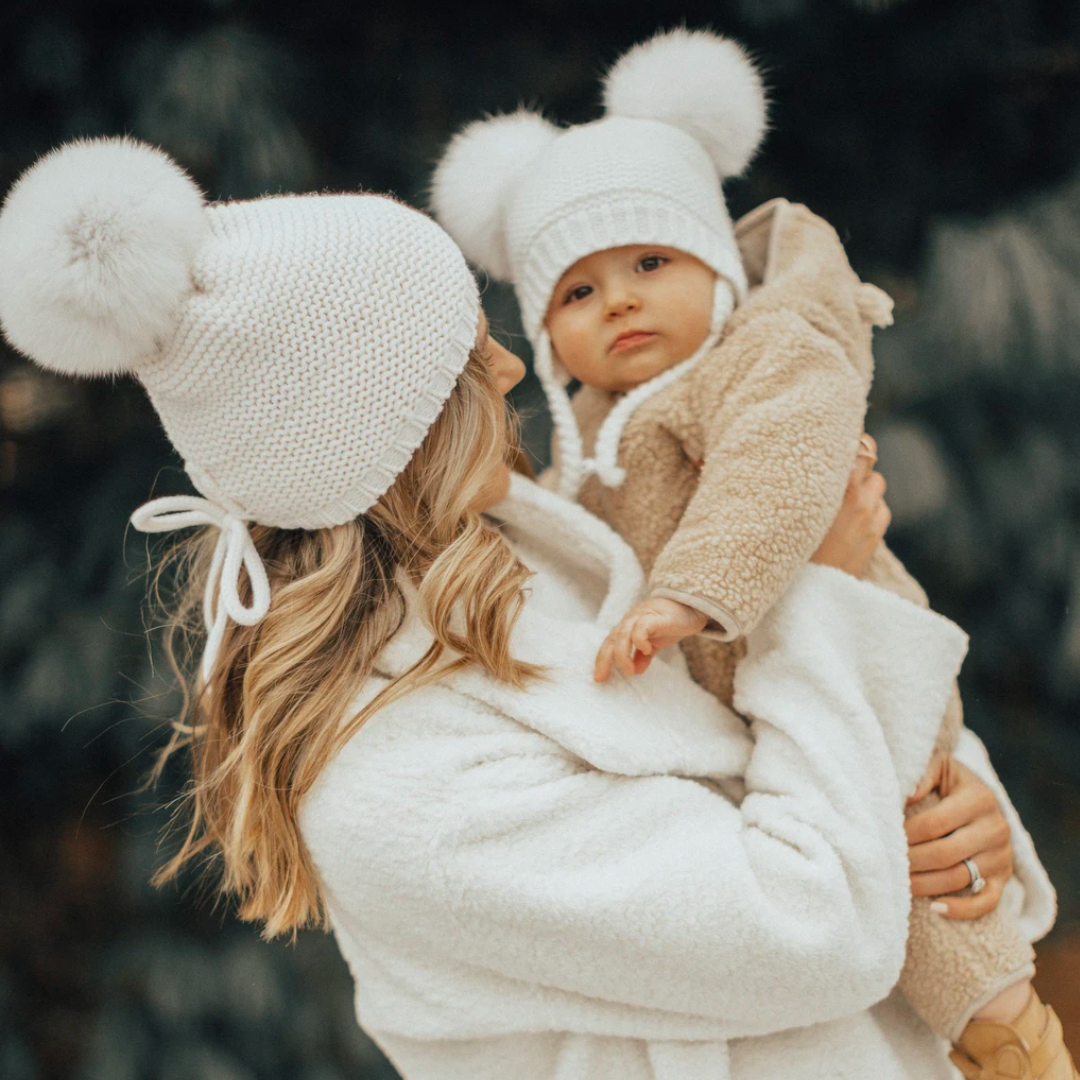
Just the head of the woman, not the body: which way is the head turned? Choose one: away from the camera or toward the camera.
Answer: away from the camera

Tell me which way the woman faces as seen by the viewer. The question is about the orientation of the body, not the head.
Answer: to the viewer's right
